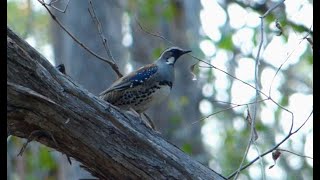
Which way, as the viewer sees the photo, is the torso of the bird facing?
to the viewer's right
